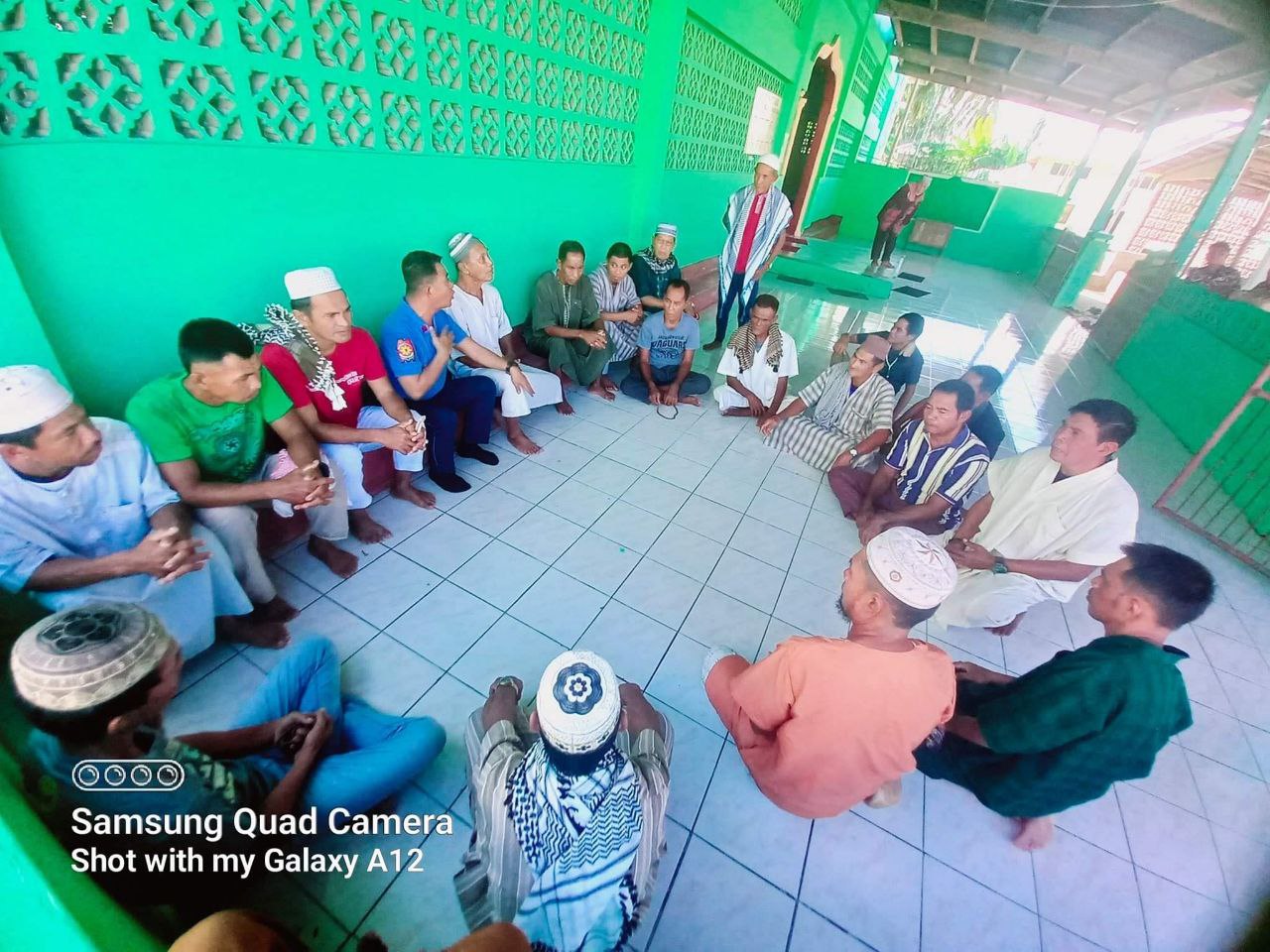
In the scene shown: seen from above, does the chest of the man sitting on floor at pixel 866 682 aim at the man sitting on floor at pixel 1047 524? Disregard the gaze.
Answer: no

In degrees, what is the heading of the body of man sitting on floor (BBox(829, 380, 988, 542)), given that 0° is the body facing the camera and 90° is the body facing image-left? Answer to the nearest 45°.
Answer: approximately 45°

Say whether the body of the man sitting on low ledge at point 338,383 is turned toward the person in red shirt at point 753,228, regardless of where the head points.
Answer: no

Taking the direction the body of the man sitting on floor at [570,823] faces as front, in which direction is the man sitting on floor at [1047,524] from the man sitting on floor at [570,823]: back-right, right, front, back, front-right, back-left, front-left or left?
front-right

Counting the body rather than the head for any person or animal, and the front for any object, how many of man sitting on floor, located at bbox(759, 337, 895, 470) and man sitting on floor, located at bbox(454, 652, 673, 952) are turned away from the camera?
1

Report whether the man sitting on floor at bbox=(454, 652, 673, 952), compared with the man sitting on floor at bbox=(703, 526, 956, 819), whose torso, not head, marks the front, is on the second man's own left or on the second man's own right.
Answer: on the second man's own left

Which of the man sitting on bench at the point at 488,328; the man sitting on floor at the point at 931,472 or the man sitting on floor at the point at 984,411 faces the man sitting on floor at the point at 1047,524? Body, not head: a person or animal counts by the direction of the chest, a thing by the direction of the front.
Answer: the man sitting on bench at the point at 488,328

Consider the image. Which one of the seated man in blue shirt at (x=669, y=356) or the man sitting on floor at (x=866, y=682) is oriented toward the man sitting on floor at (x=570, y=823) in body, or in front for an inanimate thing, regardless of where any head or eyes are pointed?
the seated man in blue shirt

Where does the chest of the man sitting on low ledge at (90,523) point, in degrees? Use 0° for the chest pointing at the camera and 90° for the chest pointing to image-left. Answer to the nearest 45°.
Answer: approximately 315°

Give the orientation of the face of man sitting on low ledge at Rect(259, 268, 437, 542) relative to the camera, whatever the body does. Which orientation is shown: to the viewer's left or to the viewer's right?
to the viewer's right

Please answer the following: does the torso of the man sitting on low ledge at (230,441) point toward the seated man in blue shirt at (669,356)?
no

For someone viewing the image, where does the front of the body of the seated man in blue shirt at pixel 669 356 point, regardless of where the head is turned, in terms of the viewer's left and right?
facing the viewer

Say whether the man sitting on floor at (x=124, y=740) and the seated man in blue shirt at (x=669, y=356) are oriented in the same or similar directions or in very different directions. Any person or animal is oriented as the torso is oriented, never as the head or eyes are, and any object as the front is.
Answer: very different directions

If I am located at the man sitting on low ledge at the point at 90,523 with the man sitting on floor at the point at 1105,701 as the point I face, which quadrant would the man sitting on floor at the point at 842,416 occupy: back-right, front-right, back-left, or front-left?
front-left

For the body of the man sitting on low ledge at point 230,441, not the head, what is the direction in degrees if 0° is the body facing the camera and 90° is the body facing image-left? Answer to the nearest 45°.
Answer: approximately 315°

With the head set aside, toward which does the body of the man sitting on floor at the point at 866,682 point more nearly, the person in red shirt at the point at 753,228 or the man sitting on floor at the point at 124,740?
the person in red shirt

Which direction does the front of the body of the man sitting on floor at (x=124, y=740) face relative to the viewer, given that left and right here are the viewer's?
facing away from the viewer and to the right of the viewer

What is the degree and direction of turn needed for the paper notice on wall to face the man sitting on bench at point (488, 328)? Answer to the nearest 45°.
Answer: approximately 45° to its right

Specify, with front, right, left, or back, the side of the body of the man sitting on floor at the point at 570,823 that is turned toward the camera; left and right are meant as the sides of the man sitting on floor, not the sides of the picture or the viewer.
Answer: back

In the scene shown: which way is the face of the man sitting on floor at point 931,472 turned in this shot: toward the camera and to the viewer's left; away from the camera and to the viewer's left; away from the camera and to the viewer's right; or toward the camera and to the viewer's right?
toward the camera and to the viewer's left

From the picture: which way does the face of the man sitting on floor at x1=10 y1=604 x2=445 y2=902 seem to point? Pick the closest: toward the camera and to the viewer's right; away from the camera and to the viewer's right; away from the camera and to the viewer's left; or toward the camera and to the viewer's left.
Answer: away from the camera and to the viewer's right
